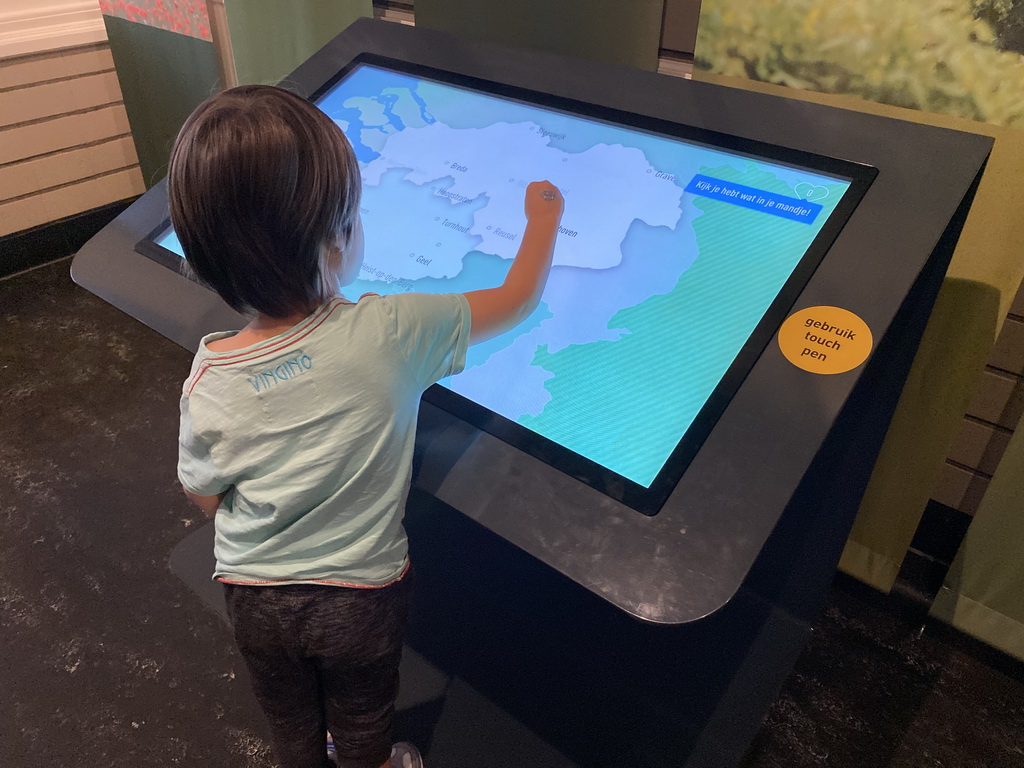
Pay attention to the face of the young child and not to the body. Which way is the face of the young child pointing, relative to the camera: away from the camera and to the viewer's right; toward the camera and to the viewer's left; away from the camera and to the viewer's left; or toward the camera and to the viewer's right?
away from the camera and to the viewer's right

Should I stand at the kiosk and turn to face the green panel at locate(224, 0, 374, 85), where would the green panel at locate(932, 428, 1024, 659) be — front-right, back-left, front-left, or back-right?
back-right

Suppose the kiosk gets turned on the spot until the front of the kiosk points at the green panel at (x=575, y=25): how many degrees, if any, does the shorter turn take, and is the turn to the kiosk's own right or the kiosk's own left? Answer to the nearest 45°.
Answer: approximately 135° to the kiosk's own right

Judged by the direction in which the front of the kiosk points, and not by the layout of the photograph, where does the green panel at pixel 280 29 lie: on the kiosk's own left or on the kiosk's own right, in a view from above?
on the kiosk's own right

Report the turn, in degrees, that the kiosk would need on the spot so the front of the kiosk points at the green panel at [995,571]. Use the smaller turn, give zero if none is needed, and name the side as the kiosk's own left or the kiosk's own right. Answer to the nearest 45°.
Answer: approximately 135° to the kiosk's own left

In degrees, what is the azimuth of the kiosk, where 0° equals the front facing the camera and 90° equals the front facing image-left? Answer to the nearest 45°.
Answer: approximately 45°

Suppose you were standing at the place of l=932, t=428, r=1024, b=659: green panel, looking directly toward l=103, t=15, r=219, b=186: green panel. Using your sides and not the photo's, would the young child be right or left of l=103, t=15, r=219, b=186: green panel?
left
